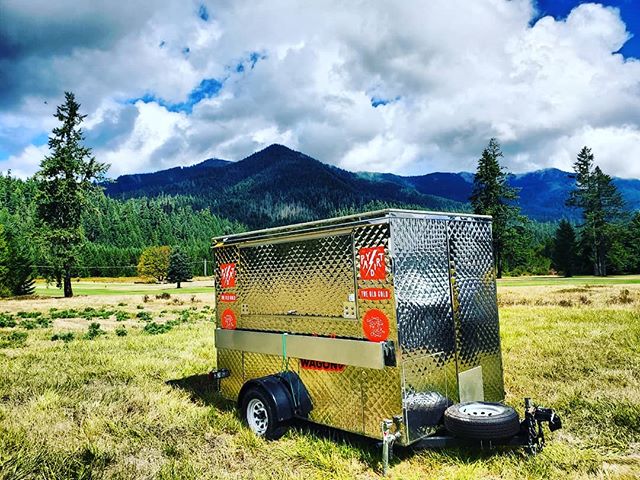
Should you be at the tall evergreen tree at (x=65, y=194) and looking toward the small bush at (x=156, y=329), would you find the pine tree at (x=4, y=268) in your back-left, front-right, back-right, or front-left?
back-right

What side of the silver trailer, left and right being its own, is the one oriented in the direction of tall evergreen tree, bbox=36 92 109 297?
back

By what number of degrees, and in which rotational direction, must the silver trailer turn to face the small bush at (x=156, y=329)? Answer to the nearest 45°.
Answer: approximately 180°

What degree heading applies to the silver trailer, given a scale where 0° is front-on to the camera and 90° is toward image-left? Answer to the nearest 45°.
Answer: approximately 315°

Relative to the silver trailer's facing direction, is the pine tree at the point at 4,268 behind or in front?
behind

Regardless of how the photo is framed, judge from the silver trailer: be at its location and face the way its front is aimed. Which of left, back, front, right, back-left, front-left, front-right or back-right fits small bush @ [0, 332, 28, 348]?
back

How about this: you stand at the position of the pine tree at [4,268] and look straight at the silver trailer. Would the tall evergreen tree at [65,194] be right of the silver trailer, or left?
left
